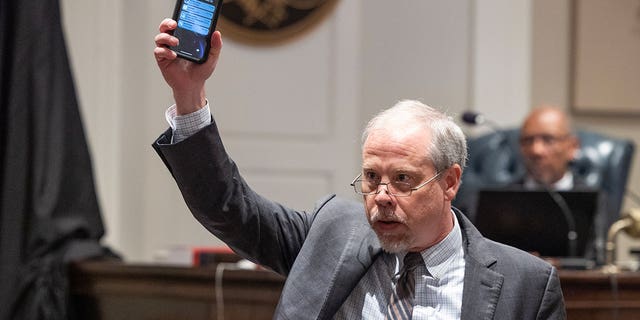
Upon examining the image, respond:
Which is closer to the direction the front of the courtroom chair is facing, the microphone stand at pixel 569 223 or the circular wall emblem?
the microphone stand

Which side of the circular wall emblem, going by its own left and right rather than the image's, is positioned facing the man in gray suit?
front

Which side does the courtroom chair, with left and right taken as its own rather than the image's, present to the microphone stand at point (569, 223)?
front

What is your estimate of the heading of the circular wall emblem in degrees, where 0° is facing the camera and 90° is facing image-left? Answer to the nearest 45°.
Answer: approximately 0°

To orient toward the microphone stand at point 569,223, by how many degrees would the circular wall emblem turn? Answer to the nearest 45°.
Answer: approximately 45° to its left

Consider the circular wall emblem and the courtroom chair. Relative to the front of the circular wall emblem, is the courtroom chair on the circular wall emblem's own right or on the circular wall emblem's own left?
on the circular wall emblem's own left

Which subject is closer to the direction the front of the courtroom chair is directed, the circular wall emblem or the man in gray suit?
the man in gray suit

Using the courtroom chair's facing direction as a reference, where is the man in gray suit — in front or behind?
in front

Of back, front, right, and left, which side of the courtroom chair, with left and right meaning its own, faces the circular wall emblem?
right
